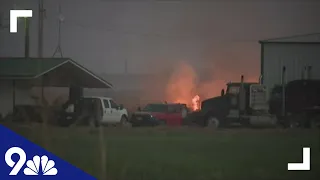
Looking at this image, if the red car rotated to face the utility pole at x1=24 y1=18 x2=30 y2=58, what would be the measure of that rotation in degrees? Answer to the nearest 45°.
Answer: approximately 45° to its right

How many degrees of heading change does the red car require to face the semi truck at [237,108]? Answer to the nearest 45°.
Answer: approximately 135° to its left

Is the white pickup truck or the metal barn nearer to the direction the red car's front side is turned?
the white pickup truck

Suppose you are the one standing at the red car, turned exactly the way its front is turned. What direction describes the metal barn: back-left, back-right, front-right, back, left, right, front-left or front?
back-left

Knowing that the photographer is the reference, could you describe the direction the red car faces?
facing the viewer and to the left of the viewer
